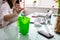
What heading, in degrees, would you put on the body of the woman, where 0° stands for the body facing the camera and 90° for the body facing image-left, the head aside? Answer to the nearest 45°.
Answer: approximately 270°
